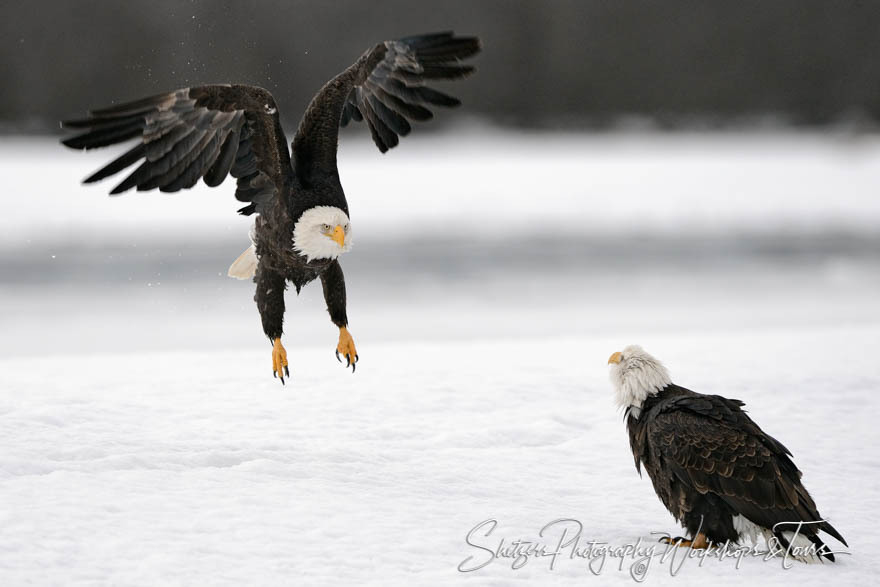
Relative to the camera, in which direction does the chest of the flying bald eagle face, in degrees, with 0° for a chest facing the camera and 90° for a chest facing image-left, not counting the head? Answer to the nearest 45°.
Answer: approximately 315°

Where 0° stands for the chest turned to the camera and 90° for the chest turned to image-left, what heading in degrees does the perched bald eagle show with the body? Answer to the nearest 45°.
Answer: approximately 90°

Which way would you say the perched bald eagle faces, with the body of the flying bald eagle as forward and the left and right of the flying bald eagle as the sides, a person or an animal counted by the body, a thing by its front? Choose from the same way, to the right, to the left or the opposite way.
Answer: the opposite way
